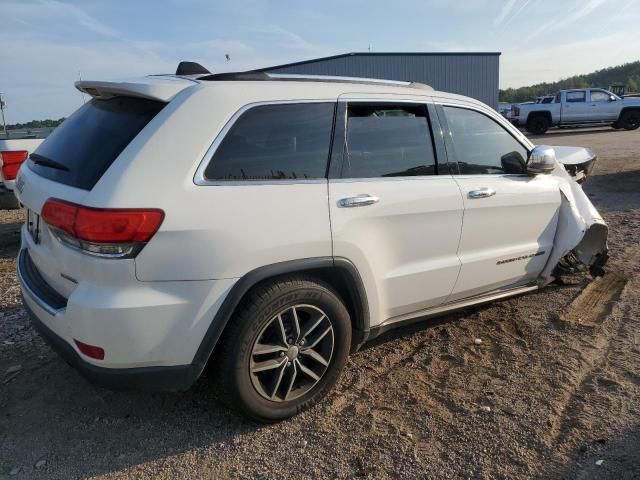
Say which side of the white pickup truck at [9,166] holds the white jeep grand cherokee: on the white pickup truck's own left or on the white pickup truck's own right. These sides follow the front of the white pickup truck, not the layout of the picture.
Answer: on the white pickup truck's own right

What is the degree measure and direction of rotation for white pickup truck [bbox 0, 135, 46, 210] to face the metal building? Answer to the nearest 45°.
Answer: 0° — it already faces it

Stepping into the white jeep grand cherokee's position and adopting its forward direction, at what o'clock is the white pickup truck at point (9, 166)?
The white pickup truck is roughly at 9 o'clock from the white jeep grand cherokee.

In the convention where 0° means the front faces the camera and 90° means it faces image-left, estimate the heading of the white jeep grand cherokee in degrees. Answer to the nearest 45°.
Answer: approximately 225°

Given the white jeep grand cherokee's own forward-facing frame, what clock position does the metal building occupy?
The metal building is roughly at 11 o'clock from the white jeep grand cherokee.

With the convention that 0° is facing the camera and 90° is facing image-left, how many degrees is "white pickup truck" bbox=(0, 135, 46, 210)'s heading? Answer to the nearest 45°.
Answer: approximately 225°

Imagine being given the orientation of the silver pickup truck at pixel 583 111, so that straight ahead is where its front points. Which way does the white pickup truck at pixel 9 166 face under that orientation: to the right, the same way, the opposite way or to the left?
to the left

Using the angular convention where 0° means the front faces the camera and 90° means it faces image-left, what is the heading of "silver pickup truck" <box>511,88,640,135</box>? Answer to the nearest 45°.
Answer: approximately 270°

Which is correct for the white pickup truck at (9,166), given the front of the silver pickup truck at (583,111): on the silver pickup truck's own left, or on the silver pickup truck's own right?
on the silver pickup truck's own right
